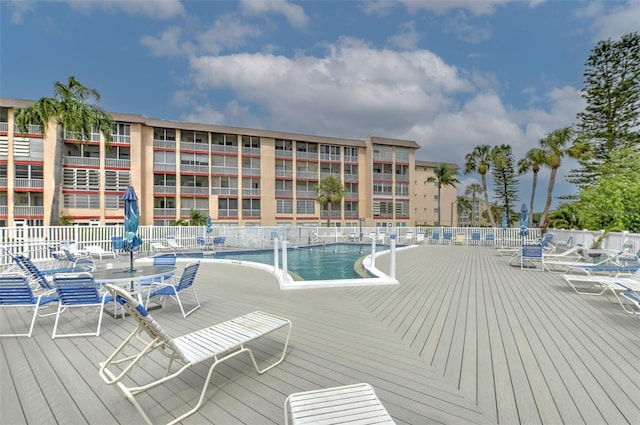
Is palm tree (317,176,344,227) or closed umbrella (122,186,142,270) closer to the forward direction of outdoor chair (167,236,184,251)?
the closed umbrella

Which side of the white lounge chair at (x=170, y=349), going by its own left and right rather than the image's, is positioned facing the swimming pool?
front

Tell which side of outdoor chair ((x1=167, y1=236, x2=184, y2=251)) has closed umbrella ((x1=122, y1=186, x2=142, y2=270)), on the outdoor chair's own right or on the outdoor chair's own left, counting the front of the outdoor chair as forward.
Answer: on the outdoor chair's own right

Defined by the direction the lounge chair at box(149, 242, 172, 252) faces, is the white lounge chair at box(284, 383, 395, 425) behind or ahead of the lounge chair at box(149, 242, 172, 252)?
ahead

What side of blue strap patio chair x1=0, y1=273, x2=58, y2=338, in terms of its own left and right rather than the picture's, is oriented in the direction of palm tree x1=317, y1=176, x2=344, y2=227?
front

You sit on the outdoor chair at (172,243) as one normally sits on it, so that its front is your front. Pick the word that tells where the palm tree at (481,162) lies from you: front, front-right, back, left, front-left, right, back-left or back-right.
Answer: front-left

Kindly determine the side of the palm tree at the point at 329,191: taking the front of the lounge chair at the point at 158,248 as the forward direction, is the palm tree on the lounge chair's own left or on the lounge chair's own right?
on the lounge chair's own left

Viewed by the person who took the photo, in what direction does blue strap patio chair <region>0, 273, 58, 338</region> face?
facing away from the viewer and to the right of the viewer

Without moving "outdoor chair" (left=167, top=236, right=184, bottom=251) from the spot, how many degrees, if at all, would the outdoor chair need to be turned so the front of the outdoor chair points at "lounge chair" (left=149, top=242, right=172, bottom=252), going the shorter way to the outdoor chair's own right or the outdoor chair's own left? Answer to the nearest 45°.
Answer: approximately 135° to the outdoor chair's own right

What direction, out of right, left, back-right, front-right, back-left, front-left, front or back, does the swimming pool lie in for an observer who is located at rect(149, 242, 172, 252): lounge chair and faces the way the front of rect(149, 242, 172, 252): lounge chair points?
front

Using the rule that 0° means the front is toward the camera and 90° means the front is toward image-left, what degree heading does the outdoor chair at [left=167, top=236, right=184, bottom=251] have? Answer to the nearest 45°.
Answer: approximately 315°

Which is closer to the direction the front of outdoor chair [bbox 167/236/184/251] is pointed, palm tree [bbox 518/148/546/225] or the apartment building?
the palm tree

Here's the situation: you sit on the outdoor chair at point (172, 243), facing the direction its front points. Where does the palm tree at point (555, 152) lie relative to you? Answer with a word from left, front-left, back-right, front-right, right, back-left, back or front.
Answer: front-left
